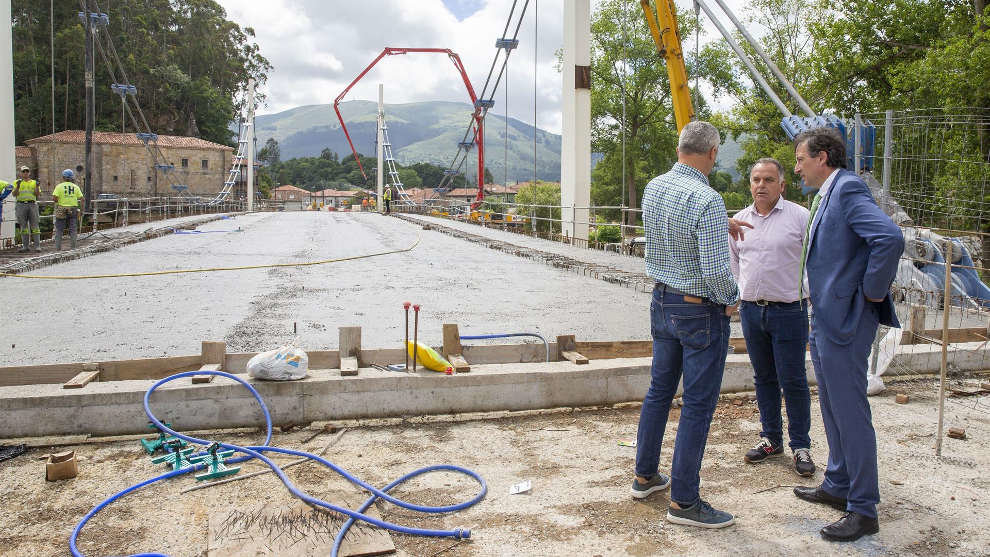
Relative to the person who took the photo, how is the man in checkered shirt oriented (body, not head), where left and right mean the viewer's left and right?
facing away from the viewer and to the right of the viewer

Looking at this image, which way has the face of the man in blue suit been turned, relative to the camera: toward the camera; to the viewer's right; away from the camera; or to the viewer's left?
to the viewer's left

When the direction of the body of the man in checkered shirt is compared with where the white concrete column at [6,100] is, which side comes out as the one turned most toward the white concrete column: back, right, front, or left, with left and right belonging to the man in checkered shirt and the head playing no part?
left

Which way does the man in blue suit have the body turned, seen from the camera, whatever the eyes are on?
to the viewer's left

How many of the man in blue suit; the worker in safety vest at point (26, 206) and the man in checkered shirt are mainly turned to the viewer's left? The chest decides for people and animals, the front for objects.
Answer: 1

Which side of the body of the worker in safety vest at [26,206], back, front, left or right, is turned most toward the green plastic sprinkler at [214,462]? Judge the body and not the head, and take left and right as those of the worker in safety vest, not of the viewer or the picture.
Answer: front

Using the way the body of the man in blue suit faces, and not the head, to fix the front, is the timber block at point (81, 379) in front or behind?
in front

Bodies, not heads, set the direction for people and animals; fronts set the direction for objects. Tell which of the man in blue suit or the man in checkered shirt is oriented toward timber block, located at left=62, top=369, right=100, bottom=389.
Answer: the man in blue suit

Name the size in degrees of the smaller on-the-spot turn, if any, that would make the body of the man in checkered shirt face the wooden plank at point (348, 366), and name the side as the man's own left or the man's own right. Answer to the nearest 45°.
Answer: approximately 90° to the man's own left

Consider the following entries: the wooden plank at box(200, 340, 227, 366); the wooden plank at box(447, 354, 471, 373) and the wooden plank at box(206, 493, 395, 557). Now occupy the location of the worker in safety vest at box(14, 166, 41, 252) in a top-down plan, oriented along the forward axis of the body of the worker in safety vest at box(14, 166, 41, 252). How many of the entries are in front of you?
3

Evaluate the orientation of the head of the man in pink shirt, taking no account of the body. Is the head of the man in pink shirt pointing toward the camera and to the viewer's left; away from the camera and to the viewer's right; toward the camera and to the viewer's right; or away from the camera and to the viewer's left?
toward the camera and to the viewer's left

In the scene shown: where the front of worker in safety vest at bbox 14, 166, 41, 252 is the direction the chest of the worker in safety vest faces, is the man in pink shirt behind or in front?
in front
